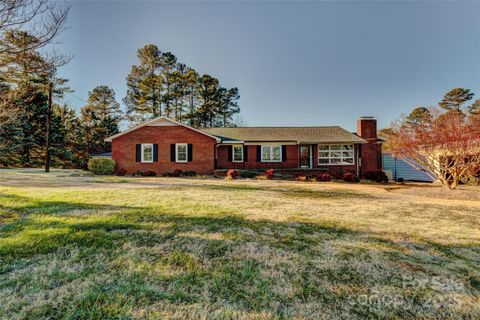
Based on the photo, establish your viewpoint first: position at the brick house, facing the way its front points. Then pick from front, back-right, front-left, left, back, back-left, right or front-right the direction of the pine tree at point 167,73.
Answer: back-right

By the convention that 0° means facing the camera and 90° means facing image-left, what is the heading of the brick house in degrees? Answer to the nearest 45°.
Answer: approximately 0°

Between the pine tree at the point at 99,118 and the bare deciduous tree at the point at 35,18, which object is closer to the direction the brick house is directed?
the bare deciduous tree

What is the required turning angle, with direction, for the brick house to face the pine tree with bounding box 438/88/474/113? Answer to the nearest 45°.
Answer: approximately 135° to its left

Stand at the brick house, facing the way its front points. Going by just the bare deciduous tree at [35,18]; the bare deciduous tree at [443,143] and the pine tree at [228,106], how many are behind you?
1

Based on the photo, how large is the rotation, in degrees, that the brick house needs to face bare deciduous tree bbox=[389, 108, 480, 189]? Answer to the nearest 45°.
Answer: approximately 45° to its left

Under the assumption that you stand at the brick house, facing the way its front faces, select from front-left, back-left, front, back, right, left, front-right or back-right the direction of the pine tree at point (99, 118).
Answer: back-right

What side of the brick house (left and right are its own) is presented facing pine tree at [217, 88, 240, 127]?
back

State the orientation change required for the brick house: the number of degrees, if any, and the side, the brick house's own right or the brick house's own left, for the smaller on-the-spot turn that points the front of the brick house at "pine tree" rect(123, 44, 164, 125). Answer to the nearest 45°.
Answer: approximately 135° to the brick house's own right

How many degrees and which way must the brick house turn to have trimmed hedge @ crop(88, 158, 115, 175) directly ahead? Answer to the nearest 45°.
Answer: approximately 90° to its right
